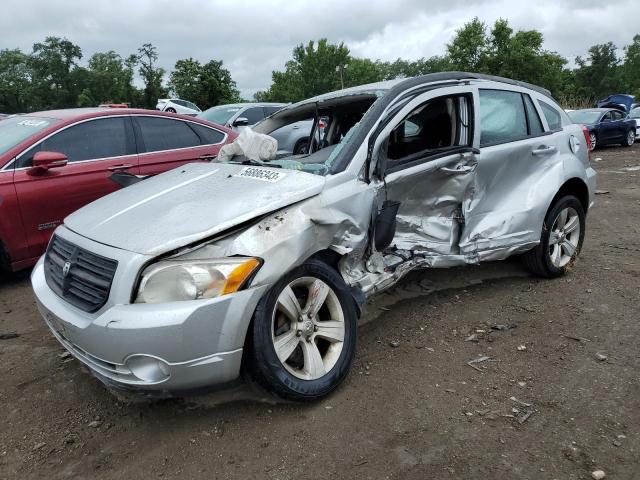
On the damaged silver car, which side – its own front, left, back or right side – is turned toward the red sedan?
right

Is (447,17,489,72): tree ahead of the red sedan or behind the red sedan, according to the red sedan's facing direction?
behind

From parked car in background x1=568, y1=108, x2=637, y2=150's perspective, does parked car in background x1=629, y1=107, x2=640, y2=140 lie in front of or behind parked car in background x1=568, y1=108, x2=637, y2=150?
behind

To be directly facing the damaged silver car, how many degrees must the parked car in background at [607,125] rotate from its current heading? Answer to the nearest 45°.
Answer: approximately 45° to its left

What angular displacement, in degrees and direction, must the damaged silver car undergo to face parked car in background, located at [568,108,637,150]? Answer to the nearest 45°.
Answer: approximately 180°

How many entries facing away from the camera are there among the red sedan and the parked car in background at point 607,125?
0

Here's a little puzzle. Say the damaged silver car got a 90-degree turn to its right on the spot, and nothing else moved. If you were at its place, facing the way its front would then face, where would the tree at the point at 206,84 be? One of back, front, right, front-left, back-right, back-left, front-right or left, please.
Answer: front-right

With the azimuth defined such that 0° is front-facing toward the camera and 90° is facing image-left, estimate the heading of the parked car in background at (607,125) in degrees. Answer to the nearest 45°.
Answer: approximately 45°

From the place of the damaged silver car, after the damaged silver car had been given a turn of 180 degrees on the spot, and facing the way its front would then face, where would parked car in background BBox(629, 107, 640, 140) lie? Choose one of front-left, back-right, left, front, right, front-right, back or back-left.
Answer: front

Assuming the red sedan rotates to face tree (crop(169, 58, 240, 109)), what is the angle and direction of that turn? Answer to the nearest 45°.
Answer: approximately 135° to its right

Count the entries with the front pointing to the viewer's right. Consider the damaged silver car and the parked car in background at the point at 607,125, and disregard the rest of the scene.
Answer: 0

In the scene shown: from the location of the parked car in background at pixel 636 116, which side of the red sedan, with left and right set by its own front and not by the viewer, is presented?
back

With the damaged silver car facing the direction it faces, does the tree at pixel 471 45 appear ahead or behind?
behind

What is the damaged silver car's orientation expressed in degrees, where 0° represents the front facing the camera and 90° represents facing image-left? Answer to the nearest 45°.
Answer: approximately 45°
